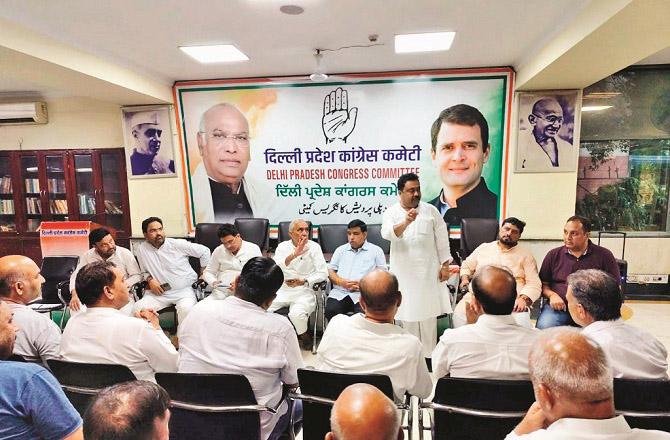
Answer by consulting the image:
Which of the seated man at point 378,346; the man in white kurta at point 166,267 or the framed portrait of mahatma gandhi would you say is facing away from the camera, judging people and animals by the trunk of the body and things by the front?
the seated man

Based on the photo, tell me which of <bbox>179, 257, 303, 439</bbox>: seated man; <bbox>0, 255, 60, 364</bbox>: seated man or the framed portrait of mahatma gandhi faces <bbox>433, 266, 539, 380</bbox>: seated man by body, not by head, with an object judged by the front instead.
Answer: the framed portrait of mahatma gandhi

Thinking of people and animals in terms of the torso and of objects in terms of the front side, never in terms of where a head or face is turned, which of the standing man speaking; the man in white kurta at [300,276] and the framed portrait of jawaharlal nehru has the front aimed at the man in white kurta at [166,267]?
the framed portrait of jawaharlal nehru

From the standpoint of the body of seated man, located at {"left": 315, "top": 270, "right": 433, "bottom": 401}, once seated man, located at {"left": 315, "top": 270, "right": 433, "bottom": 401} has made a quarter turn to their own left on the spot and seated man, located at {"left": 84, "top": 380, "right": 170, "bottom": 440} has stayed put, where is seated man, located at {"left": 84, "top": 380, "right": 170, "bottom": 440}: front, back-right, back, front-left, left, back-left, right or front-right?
front-left

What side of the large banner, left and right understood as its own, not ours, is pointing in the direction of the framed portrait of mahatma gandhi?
left

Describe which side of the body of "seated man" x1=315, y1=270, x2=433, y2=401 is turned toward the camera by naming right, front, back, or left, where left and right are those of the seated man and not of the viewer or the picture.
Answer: back

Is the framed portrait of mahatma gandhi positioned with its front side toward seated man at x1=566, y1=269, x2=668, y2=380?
yes

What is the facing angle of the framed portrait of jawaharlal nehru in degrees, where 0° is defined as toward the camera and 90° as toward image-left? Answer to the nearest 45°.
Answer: approximately 0°

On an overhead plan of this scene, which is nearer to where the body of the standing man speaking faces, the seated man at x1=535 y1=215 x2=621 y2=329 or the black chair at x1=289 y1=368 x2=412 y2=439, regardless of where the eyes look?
the black chair

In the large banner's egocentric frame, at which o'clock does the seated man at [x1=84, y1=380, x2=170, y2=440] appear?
The seated man is roughly at 12 o'clock from the large banner.

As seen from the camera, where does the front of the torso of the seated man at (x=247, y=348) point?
away from the camera

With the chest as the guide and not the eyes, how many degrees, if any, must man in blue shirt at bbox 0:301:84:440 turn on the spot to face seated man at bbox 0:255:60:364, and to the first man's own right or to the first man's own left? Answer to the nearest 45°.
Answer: approximately 45° to the first man's own left

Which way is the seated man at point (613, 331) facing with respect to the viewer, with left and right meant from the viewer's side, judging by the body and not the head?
facing away from the viewer and to the left of the viewer

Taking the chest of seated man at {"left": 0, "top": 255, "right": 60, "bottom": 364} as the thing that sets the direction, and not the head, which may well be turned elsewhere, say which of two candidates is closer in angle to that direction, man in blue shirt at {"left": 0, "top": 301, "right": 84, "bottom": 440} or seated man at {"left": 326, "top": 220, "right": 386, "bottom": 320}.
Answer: the seated man
